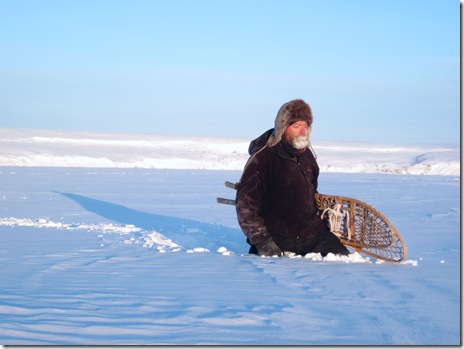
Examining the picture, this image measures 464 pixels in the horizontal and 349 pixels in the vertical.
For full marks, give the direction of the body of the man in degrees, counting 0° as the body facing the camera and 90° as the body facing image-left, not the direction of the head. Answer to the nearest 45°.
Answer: approximately 315°

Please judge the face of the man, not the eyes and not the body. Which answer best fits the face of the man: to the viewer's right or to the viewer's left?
to the viewer's right
